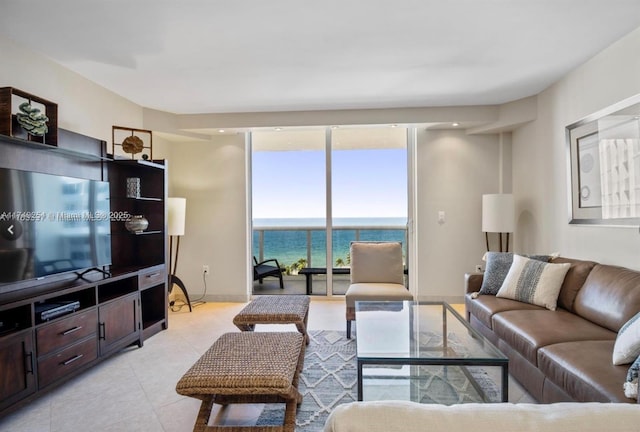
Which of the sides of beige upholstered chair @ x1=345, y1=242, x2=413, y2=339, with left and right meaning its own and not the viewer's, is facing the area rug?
front

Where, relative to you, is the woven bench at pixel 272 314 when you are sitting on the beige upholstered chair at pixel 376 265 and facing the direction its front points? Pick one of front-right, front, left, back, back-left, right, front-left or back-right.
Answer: front-right

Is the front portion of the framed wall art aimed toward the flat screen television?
yes

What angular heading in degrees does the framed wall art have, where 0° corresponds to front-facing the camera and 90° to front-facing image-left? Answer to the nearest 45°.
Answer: approximately 45°

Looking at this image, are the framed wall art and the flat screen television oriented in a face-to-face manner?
yes

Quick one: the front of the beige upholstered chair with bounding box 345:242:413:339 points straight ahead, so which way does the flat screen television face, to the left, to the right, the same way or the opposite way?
to the left

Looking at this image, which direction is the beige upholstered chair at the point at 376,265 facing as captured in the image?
toward the camera

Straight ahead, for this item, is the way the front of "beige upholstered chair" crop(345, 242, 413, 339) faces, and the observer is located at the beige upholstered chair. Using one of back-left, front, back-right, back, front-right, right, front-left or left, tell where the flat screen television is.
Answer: front-right

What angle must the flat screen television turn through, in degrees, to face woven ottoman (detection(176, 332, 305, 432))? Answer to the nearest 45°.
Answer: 0° — it already faces it

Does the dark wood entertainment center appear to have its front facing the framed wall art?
yes

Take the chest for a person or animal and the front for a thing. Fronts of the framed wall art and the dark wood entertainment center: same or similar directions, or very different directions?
very different directions

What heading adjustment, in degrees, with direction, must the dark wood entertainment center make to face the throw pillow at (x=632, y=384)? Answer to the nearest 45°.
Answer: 0° — it already faces it

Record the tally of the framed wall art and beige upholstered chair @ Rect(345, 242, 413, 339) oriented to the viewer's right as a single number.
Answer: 0

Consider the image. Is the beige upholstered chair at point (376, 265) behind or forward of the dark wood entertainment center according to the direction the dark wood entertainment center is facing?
forward

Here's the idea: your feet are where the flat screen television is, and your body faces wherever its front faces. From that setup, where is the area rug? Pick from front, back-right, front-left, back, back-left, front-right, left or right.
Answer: front

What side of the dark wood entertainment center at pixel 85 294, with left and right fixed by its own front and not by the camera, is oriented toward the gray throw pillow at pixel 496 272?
front

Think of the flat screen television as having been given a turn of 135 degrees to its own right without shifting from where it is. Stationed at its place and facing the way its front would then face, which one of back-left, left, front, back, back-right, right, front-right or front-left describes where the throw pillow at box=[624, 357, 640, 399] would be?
back-left
